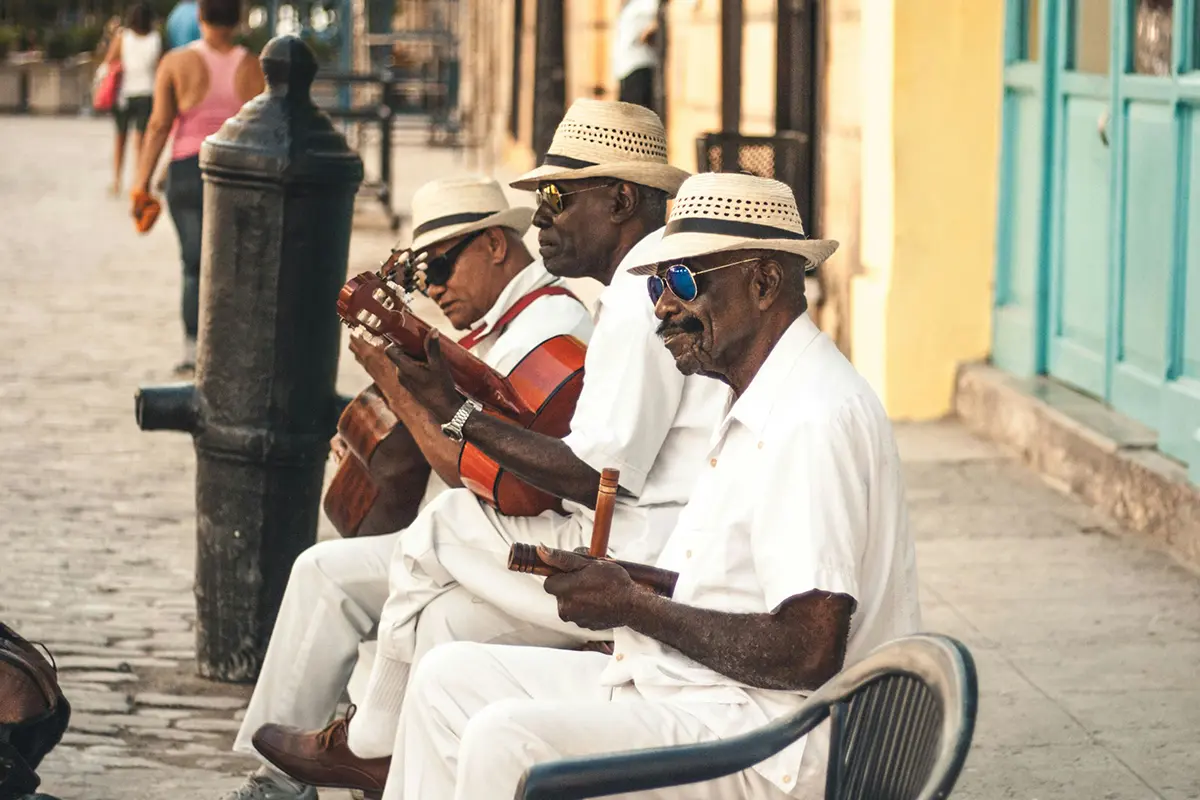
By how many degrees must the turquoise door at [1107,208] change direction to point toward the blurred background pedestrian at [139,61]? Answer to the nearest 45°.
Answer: approximately 90° to its right

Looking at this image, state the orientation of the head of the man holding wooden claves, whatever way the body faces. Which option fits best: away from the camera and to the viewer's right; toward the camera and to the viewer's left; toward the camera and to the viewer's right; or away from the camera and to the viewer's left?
toward the camera and to the viewer's left

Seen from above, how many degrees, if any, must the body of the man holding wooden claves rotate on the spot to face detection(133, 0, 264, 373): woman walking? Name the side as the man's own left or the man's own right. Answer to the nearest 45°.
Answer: approximately 90° to the man's own right

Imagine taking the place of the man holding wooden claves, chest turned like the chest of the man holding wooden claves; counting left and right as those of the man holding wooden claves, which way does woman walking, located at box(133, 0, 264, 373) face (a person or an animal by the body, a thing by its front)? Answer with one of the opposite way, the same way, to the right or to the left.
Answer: to the right

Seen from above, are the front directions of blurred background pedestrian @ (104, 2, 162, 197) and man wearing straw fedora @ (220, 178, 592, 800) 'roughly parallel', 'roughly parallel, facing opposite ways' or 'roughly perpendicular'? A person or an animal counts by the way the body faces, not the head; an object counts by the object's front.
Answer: roughly perpendicular

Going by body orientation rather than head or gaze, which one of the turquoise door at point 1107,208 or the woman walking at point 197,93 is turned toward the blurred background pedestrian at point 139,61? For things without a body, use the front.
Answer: the woman walking

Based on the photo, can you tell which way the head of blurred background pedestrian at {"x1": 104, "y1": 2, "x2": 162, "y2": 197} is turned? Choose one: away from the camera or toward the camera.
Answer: away from the camera

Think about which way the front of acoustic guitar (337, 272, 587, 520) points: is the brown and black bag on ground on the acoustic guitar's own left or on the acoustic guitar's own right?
on the acoustic guitar's own left

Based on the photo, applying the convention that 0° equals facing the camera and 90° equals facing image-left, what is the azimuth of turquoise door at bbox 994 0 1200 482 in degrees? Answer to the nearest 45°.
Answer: approximately 45°

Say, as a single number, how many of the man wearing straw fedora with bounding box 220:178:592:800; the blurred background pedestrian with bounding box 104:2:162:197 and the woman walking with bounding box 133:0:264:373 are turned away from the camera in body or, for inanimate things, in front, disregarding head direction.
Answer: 2

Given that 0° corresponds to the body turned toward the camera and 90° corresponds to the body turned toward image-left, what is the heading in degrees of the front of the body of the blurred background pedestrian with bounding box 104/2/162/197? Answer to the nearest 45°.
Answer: approximately 180°

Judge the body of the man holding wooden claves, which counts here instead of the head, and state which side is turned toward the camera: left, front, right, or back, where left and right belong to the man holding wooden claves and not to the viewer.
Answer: left

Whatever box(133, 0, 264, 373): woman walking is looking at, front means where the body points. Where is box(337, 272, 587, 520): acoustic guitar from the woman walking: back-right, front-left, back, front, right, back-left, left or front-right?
back

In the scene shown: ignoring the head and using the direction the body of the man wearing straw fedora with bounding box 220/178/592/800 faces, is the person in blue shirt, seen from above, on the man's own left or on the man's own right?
on the man's own right

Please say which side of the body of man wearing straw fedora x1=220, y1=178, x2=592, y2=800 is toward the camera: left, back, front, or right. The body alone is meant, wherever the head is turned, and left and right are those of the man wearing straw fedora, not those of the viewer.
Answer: left
